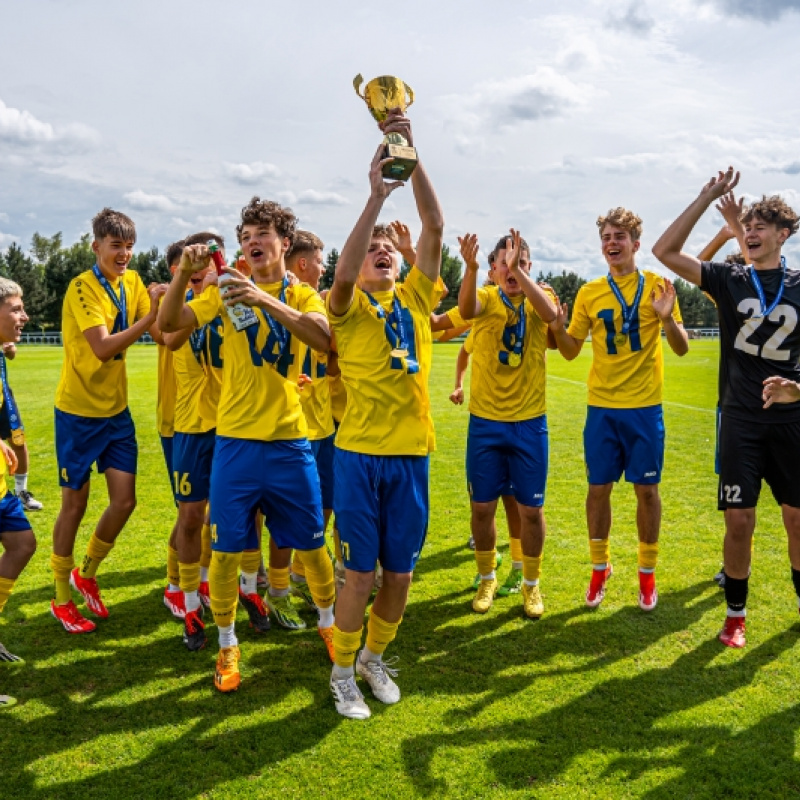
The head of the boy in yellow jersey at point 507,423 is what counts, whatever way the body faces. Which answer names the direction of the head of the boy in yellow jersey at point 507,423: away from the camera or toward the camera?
toward the camera

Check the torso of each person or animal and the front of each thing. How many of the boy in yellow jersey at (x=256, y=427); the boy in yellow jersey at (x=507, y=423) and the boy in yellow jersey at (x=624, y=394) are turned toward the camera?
3

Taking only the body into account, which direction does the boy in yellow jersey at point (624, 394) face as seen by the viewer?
toward the camera

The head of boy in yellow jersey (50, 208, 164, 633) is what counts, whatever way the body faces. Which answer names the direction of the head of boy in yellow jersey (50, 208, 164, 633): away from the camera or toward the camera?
toward the camera

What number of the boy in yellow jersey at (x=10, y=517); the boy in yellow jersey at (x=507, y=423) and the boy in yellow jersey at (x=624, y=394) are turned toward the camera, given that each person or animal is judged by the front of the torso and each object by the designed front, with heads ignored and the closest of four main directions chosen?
2

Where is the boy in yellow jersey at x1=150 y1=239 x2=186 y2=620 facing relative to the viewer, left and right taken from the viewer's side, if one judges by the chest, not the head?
facing the viewer and to the right of the viewer

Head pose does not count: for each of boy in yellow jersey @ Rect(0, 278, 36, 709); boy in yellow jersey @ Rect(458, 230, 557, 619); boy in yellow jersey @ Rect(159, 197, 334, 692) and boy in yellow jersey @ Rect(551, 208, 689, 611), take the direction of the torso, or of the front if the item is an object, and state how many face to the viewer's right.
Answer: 1

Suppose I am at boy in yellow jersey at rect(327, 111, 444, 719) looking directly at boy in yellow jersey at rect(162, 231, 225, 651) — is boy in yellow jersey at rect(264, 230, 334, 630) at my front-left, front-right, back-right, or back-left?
front-right

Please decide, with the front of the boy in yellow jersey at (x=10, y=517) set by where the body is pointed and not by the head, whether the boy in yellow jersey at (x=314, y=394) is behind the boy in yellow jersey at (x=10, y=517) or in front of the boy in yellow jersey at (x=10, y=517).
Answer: in front

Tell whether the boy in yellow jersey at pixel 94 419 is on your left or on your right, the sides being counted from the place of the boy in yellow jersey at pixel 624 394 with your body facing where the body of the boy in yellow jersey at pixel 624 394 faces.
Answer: on your right

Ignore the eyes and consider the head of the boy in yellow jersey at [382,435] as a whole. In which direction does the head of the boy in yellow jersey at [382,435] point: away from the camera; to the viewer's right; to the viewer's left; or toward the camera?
toward the camera

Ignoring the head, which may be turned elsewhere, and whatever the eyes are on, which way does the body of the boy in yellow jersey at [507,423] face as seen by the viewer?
toward the camera

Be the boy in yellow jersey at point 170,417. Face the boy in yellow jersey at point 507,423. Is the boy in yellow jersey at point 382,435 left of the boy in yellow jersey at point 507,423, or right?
right
